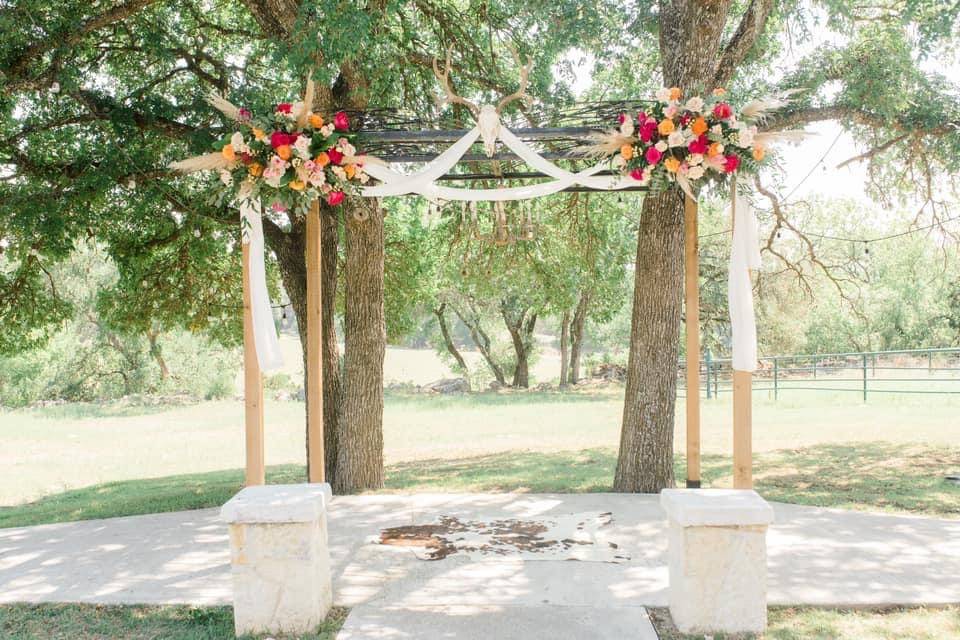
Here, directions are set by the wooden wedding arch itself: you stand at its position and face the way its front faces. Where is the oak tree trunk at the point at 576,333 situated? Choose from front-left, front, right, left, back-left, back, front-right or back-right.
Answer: back

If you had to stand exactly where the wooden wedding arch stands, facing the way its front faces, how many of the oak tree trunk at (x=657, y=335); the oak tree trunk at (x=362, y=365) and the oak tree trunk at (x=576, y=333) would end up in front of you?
0

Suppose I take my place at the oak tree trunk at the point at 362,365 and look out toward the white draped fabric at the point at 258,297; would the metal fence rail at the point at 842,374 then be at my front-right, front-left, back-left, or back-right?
back-left

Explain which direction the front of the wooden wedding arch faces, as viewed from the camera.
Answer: facing the viewer

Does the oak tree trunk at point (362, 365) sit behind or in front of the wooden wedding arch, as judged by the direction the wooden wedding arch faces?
behind

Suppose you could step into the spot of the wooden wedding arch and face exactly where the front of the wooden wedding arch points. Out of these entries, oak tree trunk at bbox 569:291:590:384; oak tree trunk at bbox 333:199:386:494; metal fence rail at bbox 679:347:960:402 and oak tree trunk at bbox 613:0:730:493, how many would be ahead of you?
0

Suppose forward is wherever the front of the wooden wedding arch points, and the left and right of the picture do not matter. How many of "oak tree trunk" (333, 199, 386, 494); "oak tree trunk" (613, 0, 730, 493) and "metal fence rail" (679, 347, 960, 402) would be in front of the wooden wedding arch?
0

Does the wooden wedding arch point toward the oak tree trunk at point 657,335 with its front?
no

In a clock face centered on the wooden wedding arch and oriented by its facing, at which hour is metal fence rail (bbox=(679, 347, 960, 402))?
The metal fence rail is roughly at 7 o'clock from the wooden wedding arch.

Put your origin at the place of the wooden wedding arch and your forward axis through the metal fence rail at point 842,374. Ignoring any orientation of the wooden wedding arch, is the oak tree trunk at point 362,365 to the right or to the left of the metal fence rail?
left
